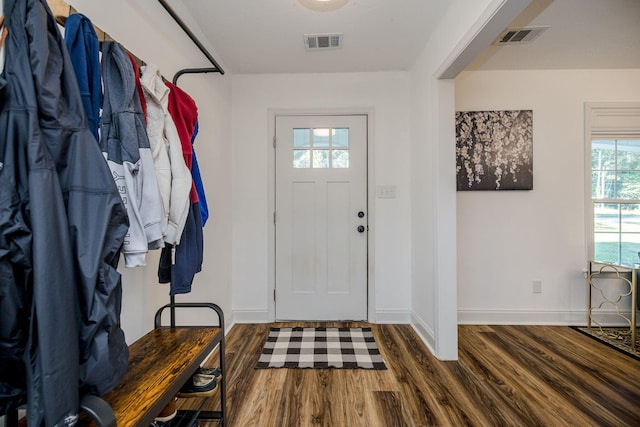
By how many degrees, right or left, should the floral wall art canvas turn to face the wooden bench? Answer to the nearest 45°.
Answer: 0° — it already faces it

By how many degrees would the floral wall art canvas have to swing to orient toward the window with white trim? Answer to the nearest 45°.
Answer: approximately 135° to its left

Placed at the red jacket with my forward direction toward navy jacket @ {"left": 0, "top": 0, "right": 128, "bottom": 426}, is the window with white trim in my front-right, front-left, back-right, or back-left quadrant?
back-left

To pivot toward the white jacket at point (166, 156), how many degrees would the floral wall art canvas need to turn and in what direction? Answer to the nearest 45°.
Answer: approximately 45° to its right

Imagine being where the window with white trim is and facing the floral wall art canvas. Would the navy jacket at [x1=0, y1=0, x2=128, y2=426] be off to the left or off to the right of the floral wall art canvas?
left

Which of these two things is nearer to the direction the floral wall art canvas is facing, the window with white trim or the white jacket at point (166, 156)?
the white jacket

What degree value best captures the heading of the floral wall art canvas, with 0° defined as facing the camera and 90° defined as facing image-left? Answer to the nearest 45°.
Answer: approximately 0°

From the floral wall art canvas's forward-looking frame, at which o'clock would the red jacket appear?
The red jacket is roughly at 1 o'clock from the floral wall art canvas.

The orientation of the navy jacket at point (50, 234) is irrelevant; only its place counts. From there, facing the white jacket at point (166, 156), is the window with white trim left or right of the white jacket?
right

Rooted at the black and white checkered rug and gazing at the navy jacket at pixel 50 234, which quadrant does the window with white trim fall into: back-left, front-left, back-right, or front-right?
back-left
